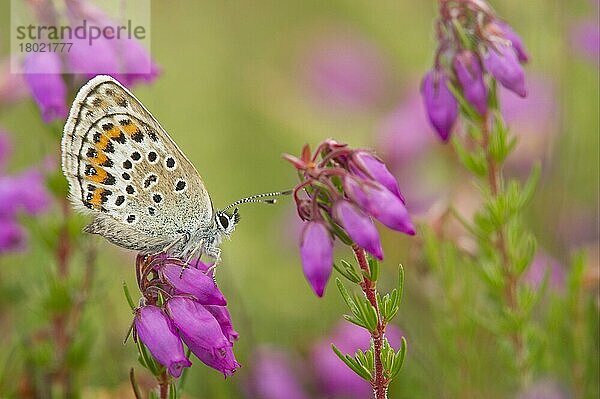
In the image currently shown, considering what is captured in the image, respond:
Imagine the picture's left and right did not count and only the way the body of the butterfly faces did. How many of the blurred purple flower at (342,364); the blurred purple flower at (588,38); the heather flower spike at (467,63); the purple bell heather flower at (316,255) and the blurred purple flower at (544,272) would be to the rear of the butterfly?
0

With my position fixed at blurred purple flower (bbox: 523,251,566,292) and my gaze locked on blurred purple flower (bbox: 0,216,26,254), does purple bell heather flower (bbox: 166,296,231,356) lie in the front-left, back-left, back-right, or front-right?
front-left

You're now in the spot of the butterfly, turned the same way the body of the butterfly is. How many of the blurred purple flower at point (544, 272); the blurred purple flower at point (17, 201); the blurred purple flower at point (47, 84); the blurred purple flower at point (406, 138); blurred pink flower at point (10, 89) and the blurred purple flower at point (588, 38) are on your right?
0

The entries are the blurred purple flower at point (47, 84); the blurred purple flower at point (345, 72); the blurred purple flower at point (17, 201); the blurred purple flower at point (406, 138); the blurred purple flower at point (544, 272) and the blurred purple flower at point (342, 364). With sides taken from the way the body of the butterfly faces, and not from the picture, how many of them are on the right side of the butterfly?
0

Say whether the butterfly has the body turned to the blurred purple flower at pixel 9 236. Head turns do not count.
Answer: no

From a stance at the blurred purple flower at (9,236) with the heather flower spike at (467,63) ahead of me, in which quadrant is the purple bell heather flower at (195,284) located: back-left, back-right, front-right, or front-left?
front-right

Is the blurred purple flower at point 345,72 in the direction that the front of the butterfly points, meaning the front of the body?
no

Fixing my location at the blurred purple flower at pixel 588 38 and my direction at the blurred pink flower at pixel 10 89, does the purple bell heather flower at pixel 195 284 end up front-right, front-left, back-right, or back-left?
front-left

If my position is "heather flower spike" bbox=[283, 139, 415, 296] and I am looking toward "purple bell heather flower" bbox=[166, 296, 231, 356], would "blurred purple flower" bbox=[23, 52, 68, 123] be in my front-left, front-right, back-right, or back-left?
front-right

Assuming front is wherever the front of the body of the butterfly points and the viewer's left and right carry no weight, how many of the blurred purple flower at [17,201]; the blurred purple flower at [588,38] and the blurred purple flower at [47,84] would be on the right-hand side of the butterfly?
0

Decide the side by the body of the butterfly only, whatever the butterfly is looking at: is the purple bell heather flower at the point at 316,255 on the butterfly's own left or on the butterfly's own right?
on the butterfly's own right

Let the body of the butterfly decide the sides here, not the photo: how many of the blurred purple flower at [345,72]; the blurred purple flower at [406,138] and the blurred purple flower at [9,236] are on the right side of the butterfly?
0

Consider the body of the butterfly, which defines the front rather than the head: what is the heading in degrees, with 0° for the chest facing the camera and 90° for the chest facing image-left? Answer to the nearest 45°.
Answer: approximately 270°

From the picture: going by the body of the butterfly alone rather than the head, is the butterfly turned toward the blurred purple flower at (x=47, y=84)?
no
